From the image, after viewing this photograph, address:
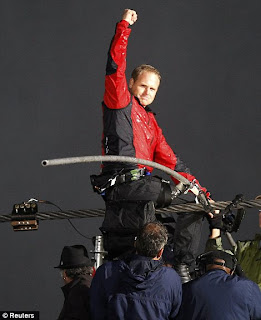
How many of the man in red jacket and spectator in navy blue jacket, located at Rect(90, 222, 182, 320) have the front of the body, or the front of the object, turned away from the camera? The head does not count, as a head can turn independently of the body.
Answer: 1

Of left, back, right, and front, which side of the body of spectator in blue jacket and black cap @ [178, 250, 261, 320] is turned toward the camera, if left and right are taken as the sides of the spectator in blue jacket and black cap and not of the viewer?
back

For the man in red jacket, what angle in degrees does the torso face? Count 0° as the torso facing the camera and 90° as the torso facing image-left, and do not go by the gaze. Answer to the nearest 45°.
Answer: approximately 315°

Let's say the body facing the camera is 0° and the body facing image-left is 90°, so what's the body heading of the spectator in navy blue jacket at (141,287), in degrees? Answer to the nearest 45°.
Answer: approximately 180°

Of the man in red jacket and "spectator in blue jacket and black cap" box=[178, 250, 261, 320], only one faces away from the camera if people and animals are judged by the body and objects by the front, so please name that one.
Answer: the spectator in blue jacket and black cap

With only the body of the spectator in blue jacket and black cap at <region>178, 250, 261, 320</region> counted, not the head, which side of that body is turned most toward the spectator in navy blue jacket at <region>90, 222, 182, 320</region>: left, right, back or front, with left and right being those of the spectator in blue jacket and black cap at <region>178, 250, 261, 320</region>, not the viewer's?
left

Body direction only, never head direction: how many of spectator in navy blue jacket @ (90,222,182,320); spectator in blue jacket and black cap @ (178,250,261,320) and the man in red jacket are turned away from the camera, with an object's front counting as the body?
2
